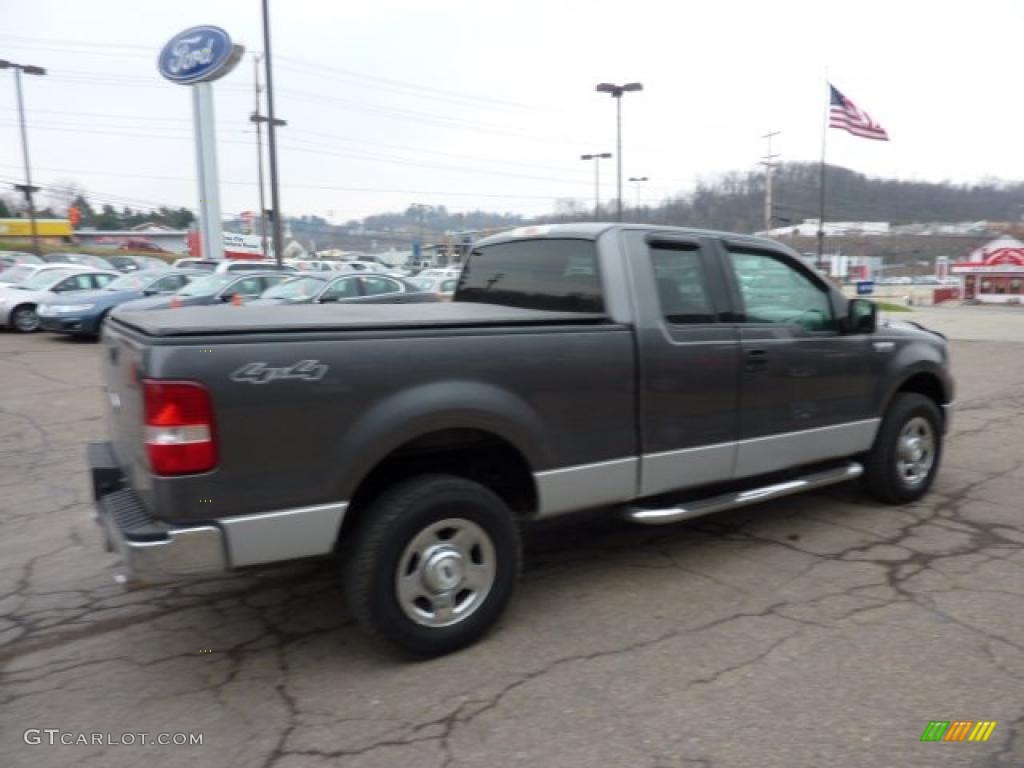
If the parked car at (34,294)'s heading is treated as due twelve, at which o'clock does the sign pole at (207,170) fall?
The sign pole is roughly at 5 o'clock from the parked car.

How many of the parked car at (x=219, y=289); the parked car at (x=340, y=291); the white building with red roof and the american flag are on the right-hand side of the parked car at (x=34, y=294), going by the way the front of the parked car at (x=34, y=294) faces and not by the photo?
0

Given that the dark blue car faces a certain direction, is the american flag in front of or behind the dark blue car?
behind

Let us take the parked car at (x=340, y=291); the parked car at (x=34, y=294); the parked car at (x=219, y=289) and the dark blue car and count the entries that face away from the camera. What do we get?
0

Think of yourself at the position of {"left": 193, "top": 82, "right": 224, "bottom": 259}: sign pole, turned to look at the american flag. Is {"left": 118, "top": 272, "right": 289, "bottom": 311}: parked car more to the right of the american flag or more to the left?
right

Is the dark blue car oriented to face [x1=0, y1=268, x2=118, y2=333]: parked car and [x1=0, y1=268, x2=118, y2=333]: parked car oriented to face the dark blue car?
no

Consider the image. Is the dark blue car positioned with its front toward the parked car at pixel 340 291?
no

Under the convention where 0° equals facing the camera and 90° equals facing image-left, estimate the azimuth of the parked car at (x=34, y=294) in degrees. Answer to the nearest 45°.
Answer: approximately 45°

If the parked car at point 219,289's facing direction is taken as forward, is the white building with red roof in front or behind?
behind

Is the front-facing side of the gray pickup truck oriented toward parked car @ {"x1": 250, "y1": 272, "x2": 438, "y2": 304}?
no

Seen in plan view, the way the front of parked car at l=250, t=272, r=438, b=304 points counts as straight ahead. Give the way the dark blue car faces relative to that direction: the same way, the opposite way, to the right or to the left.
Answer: the same way

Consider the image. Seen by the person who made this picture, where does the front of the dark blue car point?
facing the viewer and to the left of the viewer

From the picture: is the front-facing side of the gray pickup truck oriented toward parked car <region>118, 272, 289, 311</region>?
no

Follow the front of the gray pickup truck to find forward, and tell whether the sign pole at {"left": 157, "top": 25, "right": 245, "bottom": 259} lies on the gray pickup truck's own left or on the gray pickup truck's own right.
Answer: on the gray pickup truck's own left

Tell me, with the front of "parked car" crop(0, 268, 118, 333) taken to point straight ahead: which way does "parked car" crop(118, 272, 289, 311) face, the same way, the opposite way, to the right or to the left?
the same way

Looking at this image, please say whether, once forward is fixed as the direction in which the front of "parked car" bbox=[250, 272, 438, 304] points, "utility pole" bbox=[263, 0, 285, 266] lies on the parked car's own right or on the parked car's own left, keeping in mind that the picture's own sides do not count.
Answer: on the parked car's own right

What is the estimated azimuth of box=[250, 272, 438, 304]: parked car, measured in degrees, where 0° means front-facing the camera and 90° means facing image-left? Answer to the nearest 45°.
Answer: approximately 45°
